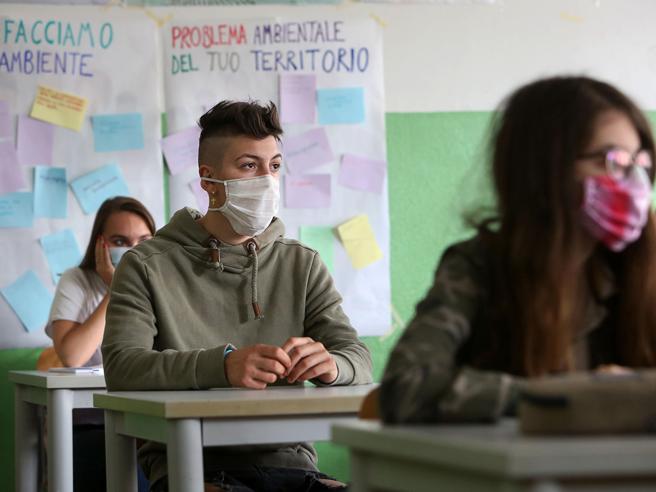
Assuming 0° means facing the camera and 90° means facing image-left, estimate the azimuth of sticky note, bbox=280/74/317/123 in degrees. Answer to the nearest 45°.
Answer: approximately 0°

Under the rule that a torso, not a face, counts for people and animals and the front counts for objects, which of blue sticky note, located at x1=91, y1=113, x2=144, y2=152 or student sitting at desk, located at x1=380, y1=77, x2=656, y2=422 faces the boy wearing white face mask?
the blue sticky note

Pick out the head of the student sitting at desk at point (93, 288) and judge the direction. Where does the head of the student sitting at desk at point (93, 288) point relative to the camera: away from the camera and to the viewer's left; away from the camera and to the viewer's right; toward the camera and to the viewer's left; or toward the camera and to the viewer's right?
toward the camera and to the viewer's right

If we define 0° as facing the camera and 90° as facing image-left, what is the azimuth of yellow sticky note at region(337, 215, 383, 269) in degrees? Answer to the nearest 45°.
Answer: approximately 0°

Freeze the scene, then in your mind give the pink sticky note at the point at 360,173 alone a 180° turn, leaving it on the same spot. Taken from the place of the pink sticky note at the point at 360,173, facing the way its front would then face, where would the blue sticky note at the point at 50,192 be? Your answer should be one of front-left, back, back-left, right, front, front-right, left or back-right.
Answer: left

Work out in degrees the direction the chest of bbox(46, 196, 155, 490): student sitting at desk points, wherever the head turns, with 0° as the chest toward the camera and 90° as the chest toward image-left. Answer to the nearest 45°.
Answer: approximately 315°

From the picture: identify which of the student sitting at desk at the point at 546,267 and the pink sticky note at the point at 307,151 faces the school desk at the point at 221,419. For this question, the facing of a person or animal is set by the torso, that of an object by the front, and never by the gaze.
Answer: the pink sticky note

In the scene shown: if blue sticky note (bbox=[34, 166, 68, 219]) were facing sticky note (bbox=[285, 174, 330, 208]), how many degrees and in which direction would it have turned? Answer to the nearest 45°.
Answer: approximately 90° to its left

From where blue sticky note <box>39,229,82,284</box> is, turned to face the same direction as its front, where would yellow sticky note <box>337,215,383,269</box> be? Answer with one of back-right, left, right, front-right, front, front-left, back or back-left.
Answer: left
